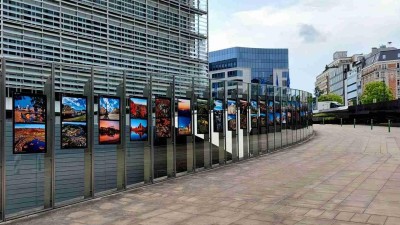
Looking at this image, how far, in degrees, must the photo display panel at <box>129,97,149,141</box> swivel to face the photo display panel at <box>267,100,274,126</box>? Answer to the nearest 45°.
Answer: approximately 90° to its left

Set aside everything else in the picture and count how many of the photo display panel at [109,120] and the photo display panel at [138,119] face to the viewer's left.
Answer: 0

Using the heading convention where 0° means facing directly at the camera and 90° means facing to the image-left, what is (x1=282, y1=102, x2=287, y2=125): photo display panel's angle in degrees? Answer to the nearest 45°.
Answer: approximately 315°

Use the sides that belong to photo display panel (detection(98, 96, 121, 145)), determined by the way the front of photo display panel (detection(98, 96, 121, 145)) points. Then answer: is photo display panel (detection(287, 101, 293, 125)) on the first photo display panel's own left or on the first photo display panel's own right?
on the first photo display panel's own left

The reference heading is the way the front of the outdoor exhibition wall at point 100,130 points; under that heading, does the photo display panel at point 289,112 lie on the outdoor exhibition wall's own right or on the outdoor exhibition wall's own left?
on the outdoor exhibition wall's own left

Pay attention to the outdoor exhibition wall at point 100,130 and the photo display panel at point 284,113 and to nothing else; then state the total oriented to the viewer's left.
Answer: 0

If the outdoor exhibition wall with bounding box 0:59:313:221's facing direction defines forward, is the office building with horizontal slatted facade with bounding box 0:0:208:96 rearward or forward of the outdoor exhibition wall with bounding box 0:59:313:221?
rearward

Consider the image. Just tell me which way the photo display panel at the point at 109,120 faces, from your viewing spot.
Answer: facing the viewer and to the right of the viewer

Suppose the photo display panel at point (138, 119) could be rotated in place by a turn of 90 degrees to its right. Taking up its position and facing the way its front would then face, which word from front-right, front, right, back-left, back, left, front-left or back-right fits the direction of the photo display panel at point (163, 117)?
back
